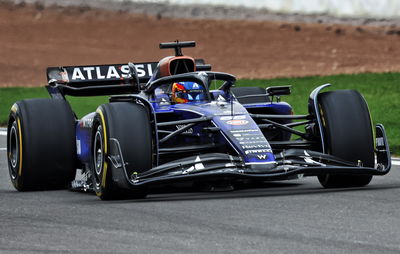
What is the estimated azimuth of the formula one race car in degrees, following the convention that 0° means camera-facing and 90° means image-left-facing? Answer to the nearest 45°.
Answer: approximately 0°
